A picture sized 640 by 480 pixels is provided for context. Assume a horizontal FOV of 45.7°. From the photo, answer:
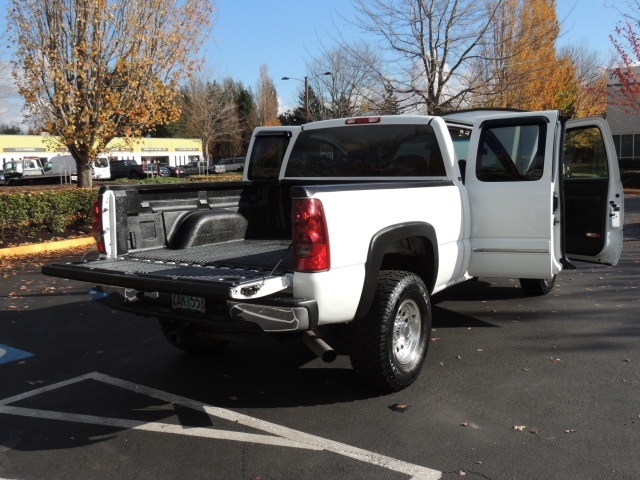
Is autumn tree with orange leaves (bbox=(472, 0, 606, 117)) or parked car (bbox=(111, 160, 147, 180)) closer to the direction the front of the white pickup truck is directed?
the autumn tree with orange leaves

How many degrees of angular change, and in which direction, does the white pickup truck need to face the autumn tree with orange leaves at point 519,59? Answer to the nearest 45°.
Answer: approximately 45° to its left

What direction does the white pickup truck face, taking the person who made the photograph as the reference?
facing away from the viewer and to the right of the viewer

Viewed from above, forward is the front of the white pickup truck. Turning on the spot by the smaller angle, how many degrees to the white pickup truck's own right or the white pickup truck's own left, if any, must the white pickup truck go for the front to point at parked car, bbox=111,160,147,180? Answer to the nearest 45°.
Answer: approximately 45° to the white pickup truck's own left

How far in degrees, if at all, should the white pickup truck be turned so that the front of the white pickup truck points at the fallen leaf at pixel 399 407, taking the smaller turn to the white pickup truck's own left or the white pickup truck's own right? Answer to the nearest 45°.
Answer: approximately 135° to the white pickup truck's own right

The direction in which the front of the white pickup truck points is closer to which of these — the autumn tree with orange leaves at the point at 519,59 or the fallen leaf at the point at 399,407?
the autumn tree with orange leaves

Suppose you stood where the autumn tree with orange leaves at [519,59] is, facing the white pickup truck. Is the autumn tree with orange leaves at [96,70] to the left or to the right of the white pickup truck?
right

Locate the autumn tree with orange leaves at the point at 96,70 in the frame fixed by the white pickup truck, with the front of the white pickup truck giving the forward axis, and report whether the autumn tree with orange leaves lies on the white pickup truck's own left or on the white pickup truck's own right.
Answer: on the white pickup truck's own left

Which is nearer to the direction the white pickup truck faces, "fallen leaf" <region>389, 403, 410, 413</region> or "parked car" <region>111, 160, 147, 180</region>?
the parked car

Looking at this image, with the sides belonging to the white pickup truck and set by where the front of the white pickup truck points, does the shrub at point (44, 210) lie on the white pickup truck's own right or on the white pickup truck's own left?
on the white pickup truck's own left
